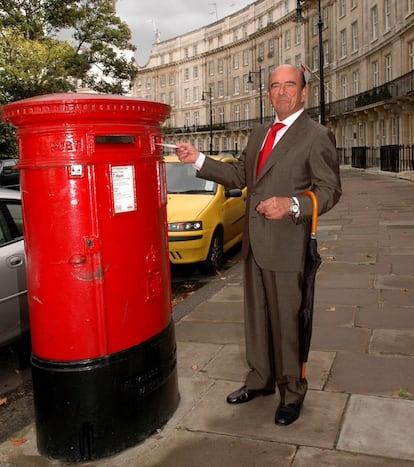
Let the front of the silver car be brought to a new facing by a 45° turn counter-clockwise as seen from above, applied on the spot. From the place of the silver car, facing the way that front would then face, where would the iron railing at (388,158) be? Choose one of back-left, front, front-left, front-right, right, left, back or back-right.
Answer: back-left

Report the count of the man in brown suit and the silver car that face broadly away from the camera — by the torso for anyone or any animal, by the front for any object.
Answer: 0

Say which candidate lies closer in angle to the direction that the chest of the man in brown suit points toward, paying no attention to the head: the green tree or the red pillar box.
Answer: the red pillar box

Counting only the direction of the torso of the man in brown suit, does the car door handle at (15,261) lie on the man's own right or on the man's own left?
on the man's own right

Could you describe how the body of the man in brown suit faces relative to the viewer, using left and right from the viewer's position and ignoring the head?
facing the viewer and to the left of the viewer

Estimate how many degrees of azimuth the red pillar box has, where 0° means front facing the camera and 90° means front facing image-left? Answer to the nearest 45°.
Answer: approximately 315°

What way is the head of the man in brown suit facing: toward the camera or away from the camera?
toward the camera

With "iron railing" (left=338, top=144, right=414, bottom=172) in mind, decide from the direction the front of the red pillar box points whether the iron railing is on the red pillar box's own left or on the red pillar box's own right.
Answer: on the red pillar box's own left

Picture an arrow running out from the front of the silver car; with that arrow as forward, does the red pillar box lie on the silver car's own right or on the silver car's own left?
on the silver car's own left

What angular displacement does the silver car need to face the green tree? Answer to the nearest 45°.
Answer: approximately 135° to its right

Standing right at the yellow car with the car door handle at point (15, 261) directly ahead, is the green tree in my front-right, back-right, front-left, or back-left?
back-right

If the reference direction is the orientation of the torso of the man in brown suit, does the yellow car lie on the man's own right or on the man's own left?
on the man's own right

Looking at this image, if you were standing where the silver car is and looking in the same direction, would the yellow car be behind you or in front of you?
behind
